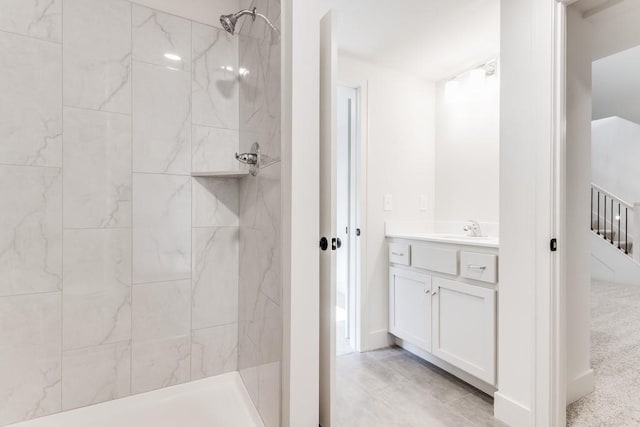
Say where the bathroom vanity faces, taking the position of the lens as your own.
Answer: facing the viewer and to the left of the viewer
